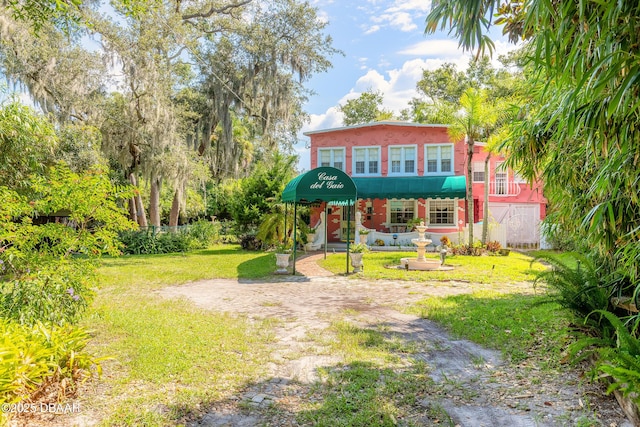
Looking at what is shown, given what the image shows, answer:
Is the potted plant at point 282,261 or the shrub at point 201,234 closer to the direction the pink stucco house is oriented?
the potted plant

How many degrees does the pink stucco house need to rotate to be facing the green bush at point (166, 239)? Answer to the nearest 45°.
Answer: approximately 90° to its right

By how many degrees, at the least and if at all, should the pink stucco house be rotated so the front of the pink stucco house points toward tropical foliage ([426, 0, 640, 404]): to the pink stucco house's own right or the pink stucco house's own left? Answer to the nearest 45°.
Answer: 0° — it already faces it

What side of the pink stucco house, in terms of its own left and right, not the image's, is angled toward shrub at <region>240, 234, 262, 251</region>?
right

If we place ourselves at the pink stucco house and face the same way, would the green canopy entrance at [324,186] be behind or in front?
in front

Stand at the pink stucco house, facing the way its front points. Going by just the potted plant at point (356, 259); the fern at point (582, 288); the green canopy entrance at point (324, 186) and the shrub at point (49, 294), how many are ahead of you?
4

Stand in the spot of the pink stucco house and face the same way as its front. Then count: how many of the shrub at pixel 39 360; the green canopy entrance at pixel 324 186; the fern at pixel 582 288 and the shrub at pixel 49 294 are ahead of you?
4

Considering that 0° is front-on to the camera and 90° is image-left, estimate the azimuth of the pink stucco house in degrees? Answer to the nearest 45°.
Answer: approximately 0°

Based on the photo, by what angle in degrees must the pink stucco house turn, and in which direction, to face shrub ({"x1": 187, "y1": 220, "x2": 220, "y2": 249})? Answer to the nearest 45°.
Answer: approximately 90° to its right

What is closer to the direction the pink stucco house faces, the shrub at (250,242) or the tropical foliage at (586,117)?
the tropical foliage

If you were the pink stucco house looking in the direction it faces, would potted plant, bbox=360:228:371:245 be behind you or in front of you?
in front

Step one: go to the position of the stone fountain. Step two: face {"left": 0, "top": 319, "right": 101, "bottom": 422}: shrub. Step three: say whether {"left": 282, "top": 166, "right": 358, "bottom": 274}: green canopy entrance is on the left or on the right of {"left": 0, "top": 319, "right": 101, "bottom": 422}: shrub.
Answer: right
